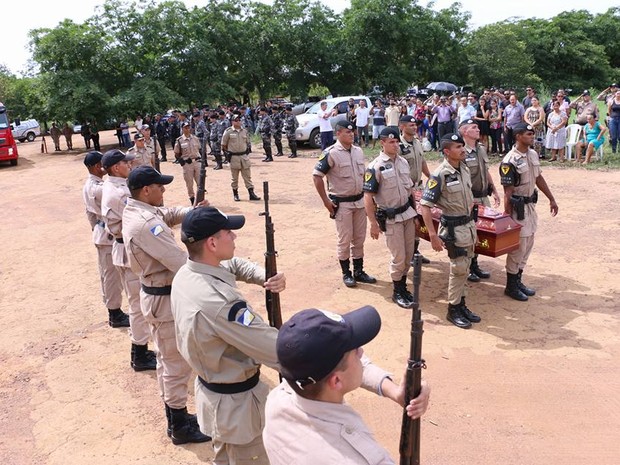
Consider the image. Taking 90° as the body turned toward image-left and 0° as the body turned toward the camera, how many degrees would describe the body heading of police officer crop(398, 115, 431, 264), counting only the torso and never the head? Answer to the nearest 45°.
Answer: approximately 315°

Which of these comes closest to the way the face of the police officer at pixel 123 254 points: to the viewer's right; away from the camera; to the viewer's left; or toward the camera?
to the viewer's right

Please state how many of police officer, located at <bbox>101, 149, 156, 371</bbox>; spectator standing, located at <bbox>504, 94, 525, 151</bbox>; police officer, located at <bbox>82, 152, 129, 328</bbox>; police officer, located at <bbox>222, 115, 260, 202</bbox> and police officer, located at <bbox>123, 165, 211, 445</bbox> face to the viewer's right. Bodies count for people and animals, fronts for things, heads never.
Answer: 3

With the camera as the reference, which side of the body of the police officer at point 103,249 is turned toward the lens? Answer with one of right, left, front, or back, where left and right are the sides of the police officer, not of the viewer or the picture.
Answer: right

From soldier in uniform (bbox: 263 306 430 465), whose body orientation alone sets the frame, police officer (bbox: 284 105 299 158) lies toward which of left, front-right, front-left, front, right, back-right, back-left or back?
front-left

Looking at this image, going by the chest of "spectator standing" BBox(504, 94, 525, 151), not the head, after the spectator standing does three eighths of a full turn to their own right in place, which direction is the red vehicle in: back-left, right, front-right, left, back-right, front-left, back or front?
front-left

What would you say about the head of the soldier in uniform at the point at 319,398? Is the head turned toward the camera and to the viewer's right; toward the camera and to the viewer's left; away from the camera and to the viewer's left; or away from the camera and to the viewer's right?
away from the camera and to the viewer's right

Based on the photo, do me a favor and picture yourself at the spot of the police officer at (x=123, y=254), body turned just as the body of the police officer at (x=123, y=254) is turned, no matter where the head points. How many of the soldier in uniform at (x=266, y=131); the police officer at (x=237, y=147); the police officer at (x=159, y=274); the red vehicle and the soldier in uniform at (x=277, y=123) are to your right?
1

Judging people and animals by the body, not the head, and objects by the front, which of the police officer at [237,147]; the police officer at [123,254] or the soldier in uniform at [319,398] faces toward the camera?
the police officer at [237,147]

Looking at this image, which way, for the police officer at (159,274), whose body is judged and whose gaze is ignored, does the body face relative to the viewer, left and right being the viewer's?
facing to the right of the viewer

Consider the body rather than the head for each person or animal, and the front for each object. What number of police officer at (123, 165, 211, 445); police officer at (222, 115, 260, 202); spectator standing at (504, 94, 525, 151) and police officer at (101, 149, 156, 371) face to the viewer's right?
2
